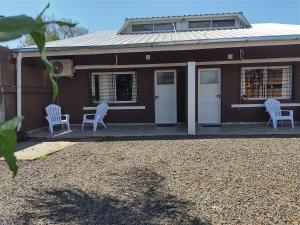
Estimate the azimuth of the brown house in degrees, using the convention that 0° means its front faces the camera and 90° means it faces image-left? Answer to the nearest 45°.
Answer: approximately 0°
